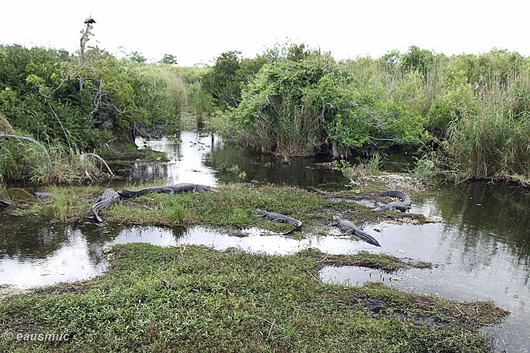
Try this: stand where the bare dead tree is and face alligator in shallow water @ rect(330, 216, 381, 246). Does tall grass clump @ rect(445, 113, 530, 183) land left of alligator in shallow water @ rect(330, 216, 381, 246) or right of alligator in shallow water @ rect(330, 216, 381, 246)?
left

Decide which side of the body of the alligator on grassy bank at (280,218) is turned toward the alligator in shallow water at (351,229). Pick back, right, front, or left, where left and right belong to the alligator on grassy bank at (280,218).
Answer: back

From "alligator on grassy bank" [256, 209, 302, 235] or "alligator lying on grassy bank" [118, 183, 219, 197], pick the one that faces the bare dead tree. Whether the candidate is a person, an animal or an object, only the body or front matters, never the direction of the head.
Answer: "alligator on grassy bank" [256, 209, 302, 235]

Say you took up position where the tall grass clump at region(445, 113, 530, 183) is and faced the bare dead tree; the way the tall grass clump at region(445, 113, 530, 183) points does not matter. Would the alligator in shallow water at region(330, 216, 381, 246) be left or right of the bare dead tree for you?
left

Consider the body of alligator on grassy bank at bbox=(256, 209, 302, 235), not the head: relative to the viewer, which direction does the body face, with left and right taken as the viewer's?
facing away from the viewer and to the left of the viewer
